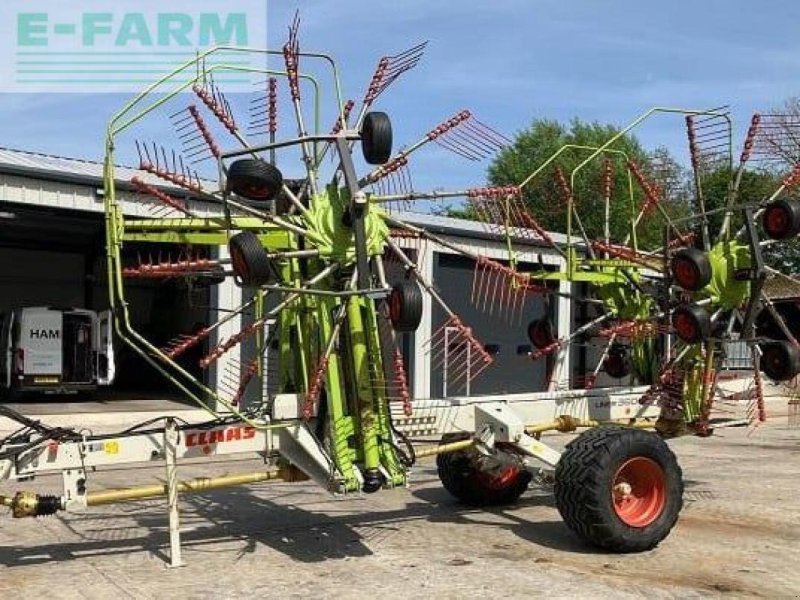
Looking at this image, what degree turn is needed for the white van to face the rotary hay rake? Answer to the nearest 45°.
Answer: approximately 180°

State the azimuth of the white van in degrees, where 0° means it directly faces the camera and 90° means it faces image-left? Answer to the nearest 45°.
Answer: approximately 180°
